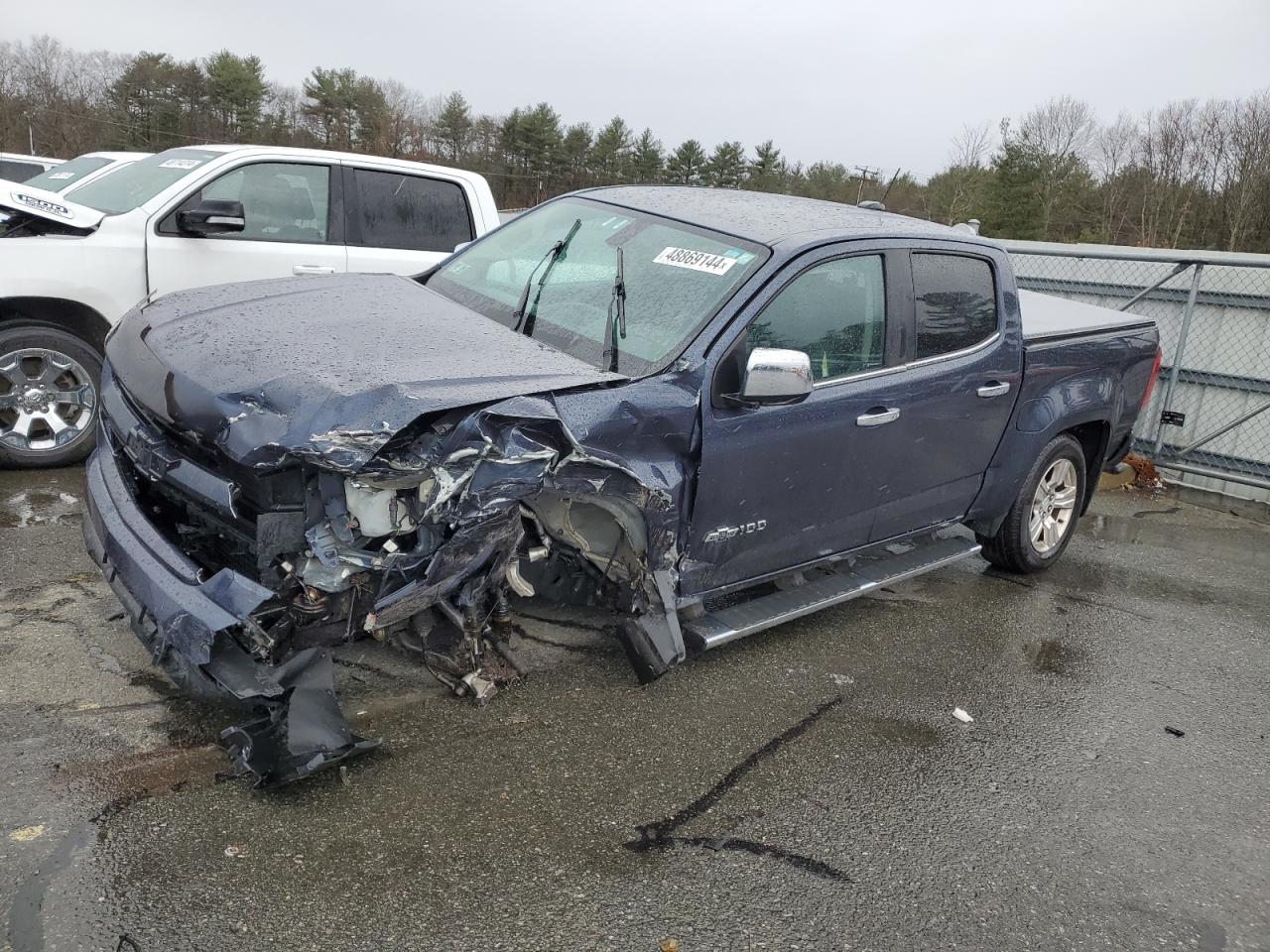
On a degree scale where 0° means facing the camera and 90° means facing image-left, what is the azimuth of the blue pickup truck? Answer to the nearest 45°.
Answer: approximately 45°

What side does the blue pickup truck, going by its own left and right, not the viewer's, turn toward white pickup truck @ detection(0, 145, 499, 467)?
right

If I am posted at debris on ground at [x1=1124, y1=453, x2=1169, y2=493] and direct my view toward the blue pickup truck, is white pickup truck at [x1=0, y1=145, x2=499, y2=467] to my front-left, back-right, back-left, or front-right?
front-right

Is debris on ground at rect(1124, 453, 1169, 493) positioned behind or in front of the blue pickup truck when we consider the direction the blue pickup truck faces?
behind

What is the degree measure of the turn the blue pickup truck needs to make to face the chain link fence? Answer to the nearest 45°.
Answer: approximately 180°
